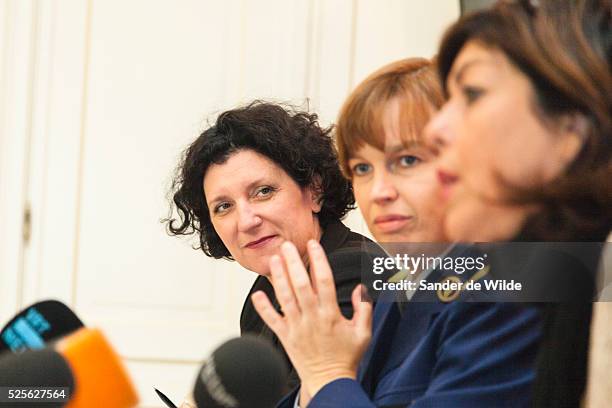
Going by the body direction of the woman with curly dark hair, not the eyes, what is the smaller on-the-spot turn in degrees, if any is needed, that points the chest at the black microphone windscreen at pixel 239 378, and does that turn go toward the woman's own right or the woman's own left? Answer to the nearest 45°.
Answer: approximately 45° to the woman's own left

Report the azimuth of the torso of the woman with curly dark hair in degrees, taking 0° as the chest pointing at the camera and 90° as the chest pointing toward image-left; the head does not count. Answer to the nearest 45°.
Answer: approximately 45°

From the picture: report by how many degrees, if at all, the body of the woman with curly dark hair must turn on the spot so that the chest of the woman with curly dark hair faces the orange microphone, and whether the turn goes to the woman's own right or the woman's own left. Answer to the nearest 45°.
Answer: approximately 45° to the woman's own left
